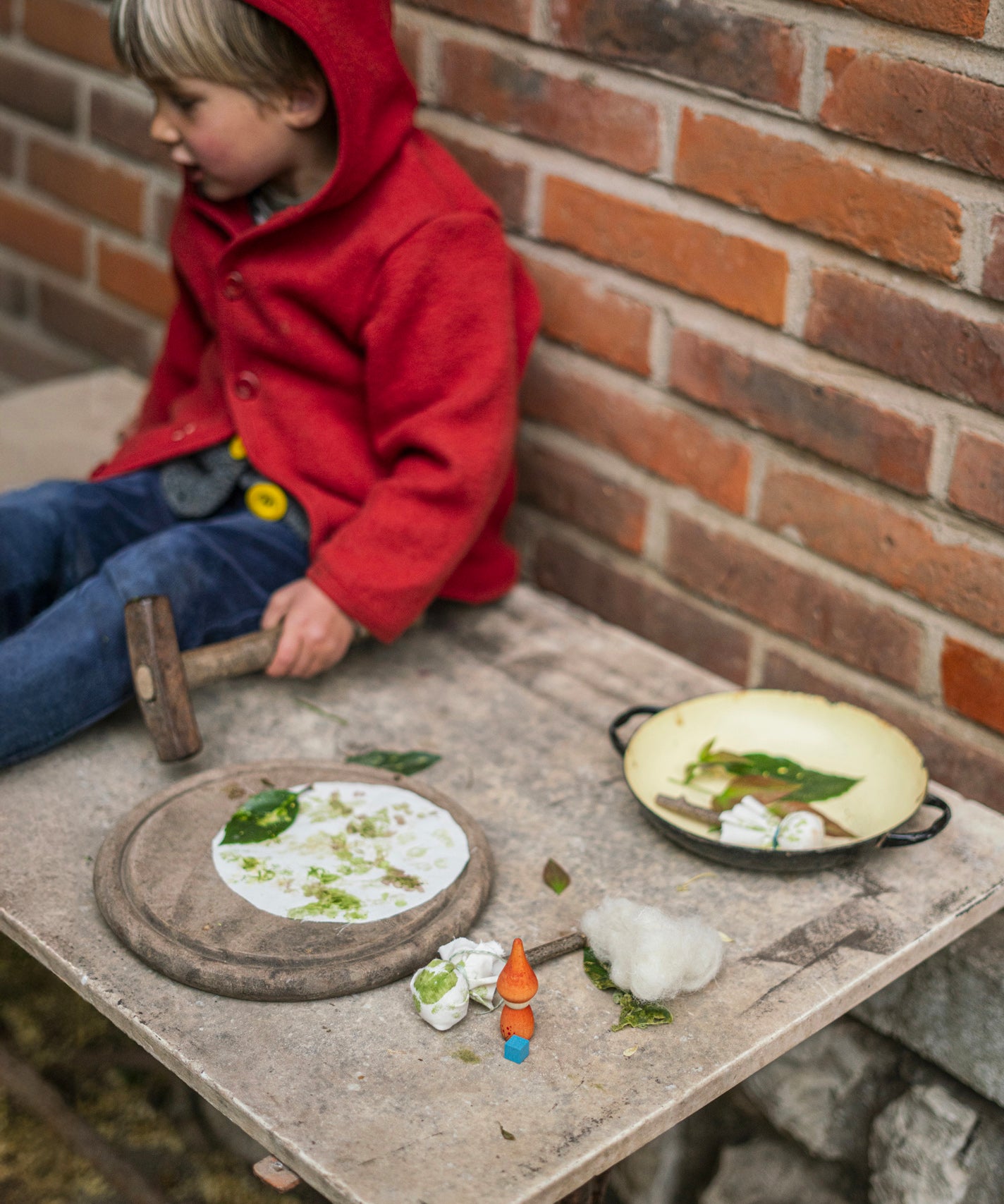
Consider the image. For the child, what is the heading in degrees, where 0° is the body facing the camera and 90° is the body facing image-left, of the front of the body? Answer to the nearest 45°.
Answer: approximately 45°

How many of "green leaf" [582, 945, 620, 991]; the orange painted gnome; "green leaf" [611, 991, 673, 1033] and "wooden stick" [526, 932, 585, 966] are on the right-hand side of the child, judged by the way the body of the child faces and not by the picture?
0

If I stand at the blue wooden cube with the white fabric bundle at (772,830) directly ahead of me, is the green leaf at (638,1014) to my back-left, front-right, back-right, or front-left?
front-right

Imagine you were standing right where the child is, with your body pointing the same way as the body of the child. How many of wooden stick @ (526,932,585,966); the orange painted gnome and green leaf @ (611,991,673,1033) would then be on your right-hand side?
0

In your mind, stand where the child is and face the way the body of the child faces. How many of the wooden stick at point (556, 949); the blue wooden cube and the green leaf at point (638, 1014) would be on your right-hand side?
0

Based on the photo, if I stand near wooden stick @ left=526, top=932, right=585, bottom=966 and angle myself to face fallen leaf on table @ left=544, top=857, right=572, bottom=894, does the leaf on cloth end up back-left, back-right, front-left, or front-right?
front-left

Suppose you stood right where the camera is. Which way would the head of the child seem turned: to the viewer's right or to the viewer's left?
to the viewer's left

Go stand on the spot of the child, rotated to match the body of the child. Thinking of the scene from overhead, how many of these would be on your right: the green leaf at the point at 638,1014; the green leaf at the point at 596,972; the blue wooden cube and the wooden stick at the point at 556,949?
0
